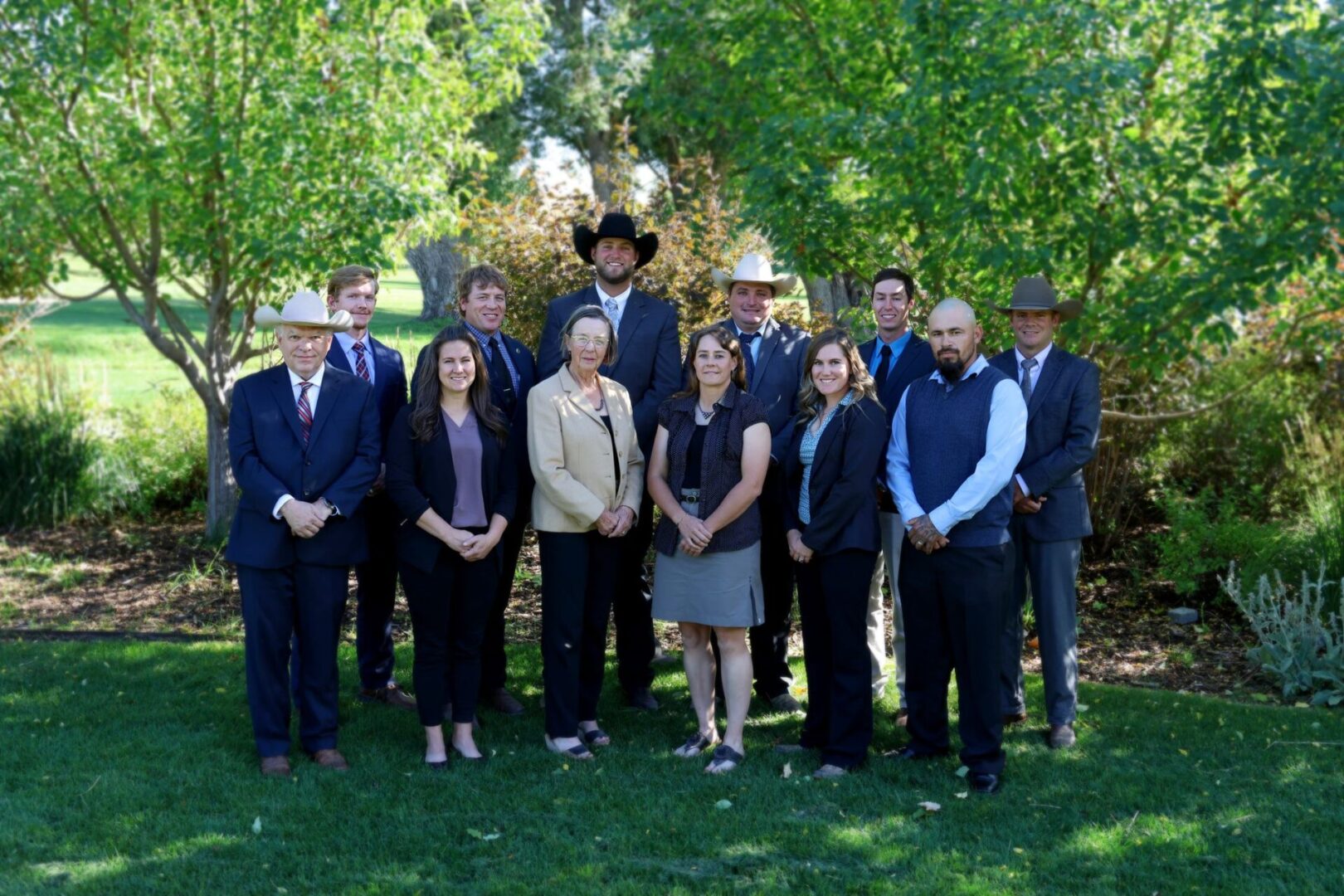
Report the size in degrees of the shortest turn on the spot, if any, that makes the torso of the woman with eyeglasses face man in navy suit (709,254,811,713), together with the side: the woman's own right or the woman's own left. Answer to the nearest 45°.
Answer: approximately 90° to the woman's own left

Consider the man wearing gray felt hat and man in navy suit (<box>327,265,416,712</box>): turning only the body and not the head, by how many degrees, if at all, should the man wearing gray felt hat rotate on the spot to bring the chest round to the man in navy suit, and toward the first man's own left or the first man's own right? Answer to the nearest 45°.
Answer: approximately 45° to the first man's own right

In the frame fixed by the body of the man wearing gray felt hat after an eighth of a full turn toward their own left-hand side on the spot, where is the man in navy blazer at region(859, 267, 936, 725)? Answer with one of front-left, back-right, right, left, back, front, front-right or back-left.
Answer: right

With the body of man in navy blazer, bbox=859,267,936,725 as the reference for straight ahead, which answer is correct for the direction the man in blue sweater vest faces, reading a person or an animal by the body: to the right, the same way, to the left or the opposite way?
the same way

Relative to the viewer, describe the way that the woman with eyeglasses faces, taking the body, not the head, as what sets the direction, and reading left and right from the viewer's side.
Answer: facing the viewer and to the right of the viewer

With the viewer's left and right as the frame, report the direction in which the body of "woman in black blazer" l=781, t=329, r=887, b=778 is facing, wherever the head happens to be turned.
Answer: facing the viewer and to the left of the viewer

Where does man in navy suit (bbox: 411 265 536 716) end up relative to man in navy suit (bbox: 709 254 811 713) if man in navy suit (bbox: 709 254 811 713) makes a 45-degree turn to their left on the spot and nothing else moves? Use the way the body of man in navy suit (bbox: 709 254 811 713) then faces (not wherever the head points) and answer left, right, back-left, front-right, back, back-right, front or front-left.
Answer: right

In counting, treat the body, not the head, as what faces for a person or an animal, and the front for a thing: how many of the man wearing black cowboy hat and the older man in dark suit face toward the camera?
2

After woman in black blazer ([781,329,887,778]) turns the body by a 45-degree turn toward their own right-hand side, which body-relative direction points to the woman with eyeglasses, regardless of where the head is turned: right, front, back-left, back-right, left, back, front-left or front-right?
front

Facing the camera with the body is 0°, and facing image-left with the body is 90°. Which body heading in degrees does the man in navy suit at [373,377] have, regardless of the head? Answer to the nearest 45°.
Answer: approximately 315°

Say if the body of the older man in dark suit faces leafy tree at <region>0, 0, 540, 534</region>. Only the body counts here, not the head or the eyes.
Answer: no

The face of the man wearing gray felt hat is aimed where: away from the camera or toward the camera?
toward the camera

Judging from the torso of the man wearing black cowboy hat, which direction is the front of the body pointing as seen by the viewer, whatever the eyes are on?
toward the camera

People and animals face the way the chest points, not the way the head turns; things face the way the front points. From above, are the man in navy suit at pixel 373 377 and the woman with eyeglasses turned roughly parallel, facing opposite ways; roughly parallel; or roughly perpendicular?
roughly parallel

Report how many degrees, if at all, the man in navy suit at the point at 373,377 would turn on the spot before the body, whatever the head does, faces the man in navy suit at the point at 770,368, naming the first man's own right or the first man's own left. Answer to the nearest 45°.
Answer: approximately 45° to the first man's own left

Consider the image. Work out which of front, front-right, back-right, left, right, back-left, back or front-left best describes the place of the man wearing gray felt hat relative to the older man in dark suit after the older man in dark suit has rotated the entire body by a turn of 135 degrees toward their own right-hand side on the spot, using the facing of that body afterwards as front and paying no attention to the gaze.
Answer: back-right

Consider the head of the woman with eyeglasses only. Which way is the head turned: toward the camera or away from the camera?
toward the camera

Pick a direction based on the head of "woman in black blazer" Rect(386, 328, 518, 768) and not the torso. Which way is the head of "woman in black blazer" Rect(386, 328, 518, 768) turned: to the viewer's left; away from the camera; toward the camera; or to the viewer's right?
toward the camera

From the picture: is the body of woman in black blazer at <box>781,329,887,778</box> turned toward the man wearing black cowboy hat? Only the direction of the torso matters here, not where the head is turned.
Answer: no

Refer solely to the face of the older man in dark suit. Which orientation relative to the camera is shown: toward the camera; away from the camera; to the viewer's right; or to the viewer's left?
toward the camera
